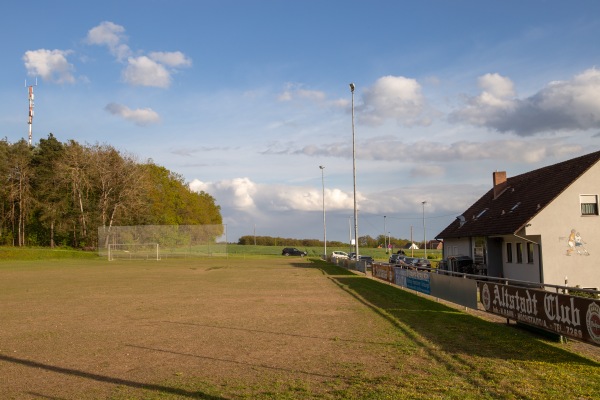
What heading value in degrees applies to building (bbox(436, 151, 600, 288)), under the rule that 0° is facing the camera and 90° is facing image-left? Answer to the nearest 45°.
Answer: approximately 45°

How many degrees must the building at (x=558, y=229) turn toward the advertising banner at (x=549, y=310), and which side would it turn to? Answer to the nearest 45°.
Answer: approximately 45° to its left

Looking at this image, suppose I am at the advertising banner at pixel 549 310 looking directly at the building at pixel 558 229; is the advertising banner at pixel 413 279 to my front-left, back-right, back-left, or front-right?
front-left

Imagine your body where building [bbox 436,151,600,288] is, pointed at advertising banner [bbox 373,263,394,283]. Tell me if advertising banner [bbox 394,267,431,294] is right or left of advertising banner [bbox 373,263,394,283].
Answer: left

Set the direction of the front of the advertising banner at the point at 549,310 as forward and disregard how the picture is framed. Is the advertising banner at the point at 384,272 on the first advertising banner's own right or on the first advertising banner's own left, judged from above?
on the first advertising banner's own right

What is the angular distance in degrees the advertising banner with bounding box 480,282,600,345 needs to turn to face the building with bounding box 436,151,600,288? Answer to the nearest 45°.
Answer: approximately 135° to its right

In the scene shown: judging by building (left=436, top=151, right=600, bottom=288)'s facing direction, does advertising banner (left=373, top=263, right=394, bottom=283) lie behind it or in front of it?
in front

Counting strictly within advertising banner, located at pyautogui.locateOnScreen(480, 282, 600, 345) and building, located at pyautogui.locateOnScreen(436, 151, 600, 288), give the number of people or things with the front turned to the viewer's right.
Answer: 0

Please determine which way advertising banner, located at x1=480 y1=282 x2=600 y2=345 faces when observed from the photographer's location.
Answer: facing the viewer and to the left of the viewer

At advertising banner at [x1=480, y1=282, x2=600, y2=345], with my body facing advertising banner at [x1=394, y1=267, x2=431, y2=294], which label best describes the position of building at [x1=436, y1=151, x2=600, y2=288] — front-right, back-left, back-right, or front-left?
front-right
